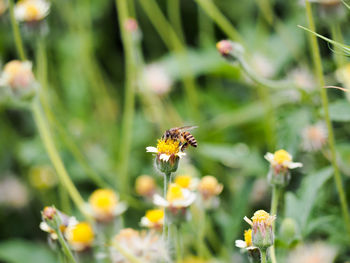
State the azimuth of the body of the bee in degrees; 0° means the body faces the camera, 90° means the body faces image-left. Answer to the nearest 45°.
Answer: approximately 90°
